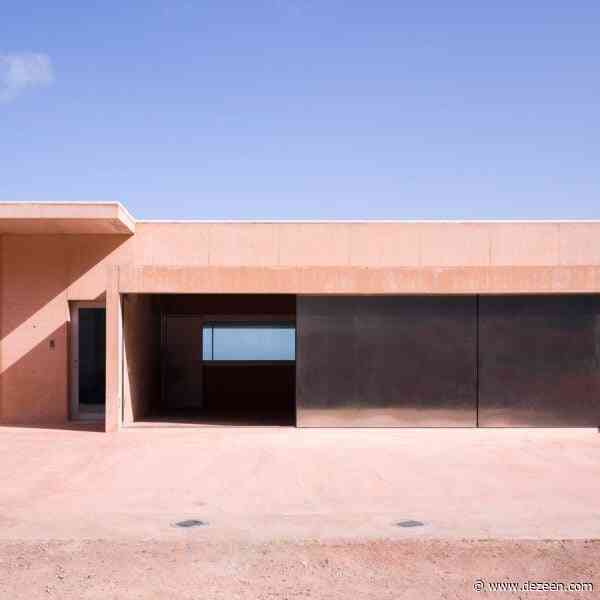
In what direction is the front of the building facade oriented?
toward the camera

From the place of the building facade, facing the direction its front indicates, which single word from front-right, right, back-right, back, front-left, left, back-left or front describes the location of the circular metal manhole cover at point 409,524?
front

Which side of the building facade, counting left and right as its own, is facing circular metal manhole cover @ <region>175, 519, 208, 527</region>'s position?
front
